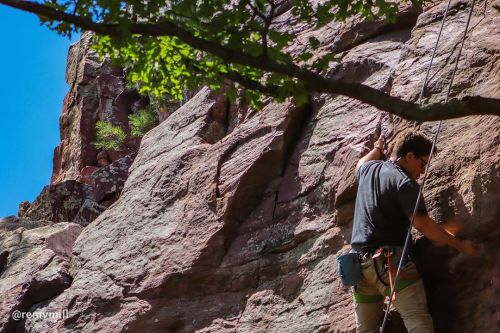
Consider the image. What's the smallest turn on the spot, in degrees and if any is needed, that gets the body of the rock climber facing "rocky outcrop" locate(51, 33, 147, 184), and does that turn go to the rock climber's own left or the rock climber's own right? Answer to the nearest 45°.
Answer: approximately 90° to the rock climber's own left

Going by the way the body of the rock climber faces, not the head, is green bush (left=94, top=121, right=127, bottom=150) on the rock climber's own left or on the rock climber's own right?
on the rock climber's own left

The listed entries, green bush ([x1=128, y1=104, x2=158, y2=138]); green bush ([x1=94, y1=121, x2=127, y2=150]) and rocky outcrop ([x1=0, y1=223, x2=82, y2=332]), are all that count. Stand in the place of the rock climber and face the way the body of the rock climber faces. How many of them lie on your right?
0

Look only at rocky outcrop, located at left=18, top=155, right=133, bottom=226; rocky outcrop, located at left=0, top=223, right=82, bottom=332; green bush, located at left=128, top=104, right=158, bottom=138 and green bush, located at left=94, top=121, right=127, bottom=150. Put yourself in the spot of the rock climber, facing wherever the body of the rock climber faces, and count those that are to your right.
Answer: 0

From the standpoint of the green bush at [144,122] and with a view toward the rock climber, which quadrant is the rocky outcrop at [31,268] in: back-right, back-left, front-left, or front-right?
front-right

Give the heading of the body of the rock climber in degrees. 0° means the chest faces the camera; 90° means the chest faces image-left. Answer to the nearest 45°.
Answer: approximately 225°

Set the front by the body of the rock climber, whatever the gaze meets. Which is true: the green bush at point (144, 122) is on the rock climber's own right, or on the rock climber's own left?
on the rock climber's own left

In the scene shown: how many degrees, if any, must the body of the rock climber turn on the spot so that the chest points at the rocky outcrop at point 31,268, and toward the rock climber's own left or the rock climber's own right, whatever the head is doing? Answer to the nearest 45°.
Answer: approximately 90° to the rock climber's own left

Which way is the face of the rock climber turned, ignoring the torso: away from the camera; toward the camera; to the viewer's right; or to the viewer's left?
to the viewer's right

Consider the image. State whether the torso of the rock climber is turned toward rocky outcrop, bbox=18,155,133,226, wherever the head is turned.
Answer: no

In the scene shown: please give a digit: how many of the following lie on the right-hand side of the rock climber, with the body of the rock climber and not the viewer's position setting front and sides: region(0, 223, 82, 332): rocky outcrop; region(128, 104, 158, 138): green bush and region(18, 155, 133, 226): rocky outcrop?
0

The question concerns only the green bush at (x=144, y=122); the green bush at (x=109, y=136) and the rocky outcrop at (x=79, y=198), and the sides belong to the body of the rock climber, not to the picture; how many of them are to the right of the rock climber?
0
